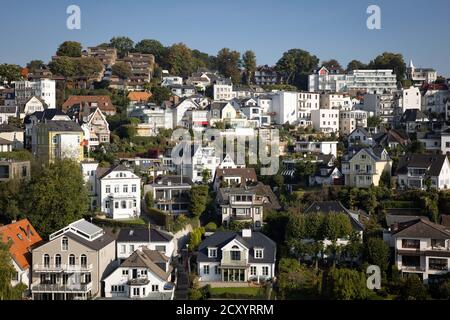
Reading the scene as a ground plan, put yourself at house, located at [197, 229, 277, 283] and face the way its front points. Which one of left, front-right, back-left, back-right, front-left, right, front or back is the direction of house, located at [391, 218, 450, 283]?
left

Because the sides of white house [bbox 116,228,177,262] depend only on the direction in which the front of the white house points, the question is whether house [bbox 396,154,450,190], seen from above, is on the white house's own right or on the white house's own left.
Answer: on the white house's own left

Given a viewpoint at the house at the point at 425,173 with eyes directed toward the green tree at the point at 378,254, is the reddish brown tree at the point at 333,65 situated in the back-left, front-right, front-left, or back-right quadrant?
back-right

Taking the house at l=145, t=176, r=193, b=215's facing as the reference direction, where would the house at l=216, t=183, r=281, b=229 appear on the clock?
the house at l=216, t=183, r=281, b=229 is roughly at 10 o'clock from the house at l=145, t=176, r=193, b=215.

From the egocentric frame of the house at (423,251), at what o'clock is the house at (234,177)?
the house at (234,177) is roughly at 4 o'clock from the house at (423,251).

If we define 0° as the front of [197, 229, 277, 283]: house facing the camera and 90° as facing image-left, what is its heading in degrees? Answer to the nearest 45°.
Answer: approximately 0°

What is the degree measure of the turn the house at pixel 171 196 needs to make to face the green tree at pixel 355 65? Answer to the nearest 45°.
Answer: approximately 135° to its left
